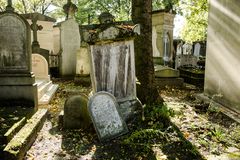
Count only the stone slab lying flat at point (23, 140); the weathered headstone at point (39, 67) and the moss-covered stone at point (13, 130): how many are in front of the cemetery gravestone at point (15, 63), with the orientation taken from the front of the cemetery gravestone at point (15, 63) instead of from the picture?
2

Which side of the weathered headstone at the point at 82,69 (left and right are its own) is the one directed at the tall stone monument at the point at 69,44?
back

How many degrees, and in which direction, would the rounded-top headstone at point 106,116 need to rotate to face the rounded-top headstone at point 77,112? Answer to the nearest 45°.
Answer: approximately 135° to its right

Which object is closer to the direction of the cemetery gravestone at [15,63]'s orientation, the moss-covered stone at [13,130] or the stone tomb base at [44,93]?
the moss-covered stone

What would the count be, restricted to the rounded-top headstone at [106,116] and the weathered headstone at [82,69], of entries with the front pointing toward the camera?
2

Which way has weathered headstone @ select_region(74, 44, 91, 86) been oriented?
toward the camera

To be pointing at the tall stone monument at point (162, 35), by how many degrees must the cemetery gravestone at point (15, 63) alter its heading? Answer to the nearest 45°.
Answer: approximately 135° to its left

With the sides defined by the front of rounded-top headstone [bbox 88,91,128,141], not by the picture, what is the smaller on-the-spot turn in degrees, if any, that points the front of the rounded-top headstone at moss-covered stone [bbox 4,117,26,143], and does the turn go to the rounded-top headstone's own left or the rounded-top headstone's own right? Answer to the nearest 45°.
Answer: approximately 90° to the rounded-top headstone's own right

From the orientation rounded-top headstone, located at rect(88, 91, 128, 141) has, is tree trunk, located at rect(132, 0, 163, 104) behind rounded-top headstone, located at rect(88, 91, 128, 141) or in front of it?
behind

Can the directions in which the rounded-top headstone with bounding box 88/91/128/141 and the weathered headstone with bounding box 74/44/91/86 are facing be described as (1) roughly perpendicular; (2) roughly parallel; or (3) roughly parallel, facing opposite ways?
roughly parallel

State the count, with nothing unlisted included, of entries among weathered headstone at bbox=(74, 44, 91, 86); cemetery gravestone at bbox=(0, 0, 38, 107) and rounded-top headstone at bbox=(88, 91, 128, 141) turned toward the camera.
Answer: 3

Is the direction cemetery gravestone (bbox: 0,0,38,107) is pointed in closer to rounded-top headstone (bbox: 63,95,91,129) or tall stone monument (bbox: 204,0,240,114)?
the rounded-top headstone

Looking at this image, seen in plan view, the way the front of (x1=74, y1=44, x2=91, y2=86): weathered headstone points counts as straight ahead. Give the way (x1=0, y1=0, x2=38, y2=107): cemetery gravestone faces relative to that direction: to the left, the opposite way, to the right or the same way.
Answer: the same way

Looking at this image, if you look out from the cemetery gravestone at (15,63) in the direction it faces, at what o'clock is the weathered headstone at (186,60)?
The weathered headstone is roughly at 8 o'clock from the cemetery gravestone.

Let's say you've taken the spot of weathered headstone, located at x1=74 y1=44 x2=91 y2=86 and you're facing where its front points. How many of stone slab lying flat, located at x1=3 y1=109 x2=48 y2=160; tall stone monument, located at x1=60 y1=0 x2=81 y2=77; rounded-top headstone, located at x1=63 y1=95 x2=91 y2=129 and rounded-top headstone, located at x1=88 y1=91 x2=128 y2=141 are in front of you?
3

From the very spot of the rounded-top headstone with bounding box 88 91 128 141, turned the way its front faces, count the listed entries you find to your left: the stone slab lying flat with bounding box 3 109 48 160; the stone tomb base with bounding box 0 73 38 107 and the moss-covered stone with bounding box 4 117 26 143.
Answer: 0

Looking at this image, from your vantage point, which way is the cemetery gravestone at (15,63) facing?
toward the camera
